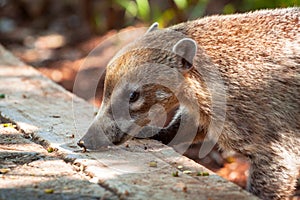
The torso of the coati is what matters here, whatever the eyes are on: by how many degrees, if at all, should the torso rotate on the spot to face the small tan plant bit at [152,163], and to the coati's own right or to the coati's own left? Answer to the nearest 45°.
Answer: approximately 45° to the coati's own left

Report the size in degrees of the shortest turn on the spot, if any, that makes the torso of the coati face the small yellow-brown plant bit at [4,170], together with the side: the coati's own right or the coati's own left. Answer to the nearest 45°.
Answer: approximately 45° to the coati's own left

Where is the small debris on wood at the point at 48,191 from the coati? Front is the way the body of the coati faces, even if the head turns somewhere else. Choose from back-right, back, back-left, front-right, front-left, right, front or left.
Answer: front-left

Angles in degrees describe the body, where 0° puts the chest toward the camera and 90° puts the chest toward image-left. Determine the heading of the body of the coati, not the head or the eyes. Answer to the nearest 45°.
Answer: approximately 90°

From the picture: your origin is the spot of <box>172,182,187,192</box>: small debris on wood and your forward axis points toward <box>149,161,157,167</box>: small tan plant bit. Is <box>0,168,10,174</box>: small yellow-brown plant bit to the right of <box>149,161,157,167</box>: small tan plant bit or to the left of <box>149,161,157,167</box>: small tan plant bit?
left

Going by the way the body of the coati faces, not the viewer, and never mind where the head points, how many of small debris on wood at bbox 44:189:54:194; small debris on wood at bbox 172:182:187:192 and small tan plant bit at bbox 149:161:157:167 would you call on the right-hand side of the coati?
0

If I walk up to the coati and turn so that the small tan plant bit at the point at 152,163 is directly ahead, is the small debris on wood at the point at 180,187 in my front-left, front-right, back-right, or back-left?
front-left

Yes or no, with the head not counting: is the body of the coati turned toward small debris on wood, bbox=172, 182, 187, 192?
no

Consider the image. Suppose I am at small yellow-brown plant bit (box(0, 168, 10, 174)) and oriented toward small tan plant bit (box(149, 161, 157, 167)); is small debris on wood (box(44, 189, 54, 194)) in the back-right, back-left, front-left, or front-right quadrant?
front-right
